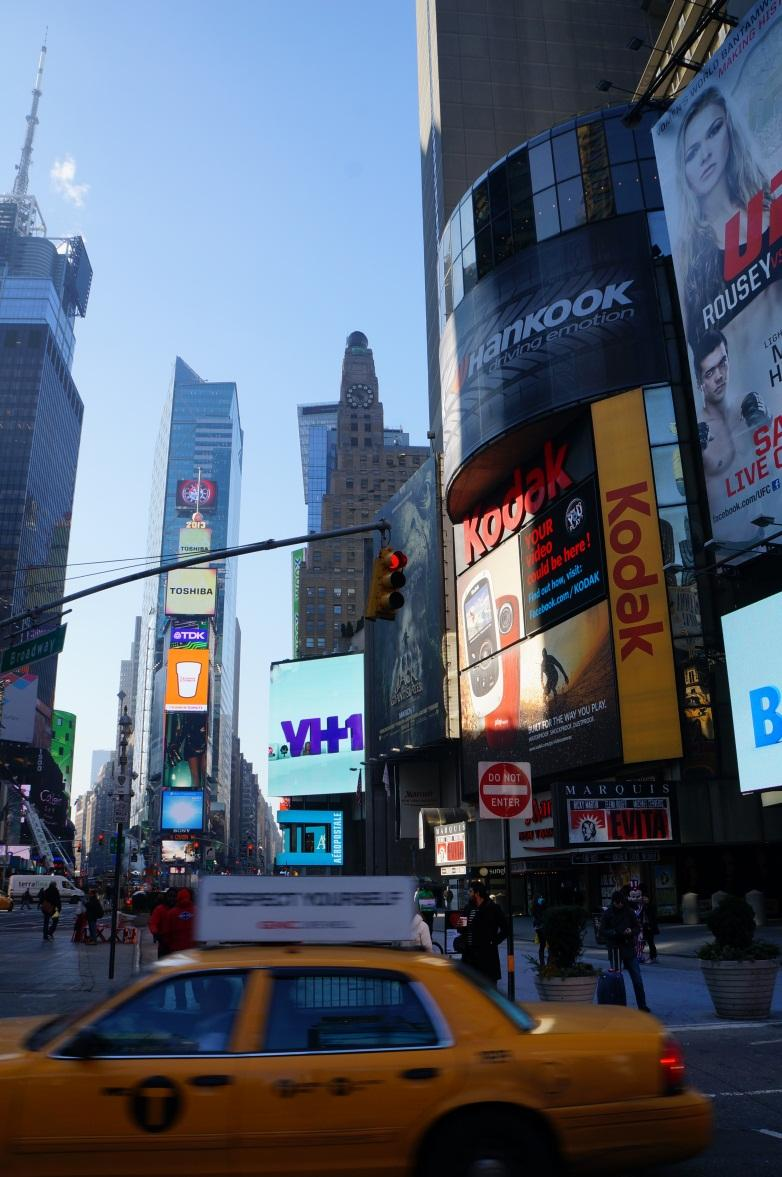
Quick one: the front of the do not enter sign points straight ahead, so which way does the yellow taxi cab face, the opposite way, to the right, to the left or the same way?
to the right

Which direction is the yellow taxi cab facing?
to the viewer's left

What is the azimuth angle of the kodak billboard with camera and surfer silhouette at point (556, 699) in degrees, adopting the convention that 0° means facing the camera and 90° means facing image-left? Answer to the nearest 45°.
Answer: approximately 45°

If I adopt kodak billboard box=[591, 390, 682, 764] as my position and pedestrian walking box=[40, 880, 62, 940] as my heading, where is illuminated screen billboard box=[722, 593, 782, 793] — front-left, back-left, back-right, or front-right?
back-left

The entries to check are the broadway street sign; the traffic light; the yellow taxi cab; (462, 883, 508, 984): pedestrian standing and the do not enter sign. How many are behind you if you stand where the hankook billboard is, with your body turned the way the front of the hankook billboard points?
0

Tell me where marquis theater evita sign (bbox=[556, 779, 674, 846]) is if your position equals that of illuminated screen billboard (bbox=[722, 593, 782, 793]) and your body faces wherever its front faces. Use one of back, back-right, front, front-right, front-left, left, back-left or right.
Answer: right

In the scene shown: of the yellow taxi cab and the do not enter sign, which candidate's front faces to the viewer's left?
the yellow taxi cab

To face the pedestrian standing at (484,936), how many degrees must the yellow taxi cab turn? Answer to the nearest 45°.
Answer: approximately 90° to its right

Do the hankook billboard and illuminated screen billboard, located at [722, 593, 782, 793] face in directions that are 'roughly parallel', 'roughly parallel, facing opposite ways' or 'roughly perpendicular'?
roughly parallel

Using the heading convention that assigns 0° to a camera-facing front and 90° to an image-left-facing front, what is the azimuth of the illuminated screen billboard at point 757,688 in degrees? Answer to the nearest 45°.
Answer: approximately 45°

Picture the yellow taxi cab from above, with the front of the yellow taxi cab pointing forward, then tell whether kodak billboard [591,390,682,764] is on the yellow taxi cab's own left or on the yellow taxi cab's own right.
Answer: on the yellow taxi cab's own right

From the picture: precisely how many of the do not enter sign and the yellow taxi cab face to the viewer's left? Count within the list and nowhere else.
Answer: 1

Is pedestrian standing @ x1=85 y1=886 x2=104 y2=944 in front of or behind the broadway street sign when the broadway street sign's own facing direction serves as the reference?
behind

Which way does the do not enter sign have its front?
toward the camera

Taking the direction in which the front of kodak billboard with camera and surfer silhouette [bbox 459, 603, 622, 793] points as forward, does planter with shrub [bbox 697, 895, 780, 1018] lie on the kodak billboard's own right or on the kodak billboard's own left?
on the kodak billboard's own left

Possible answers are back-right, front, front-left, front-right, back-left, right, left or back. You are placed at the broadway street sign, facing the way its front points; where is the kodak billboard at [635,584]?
back

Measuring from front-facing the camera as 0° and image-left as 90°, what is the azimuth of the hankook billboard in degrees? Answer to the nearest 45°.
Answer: approximately 45°

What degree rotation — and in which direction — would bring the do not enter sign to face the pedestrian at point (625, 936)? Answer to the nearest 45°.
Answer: approximately 135° to its left

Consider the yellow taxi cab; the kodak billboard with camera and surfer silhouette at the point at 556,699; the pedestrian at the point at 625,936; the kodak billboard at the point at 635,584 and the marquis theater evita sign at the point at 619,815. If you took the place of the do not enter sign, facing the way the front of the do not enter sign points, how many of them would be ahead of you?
1
